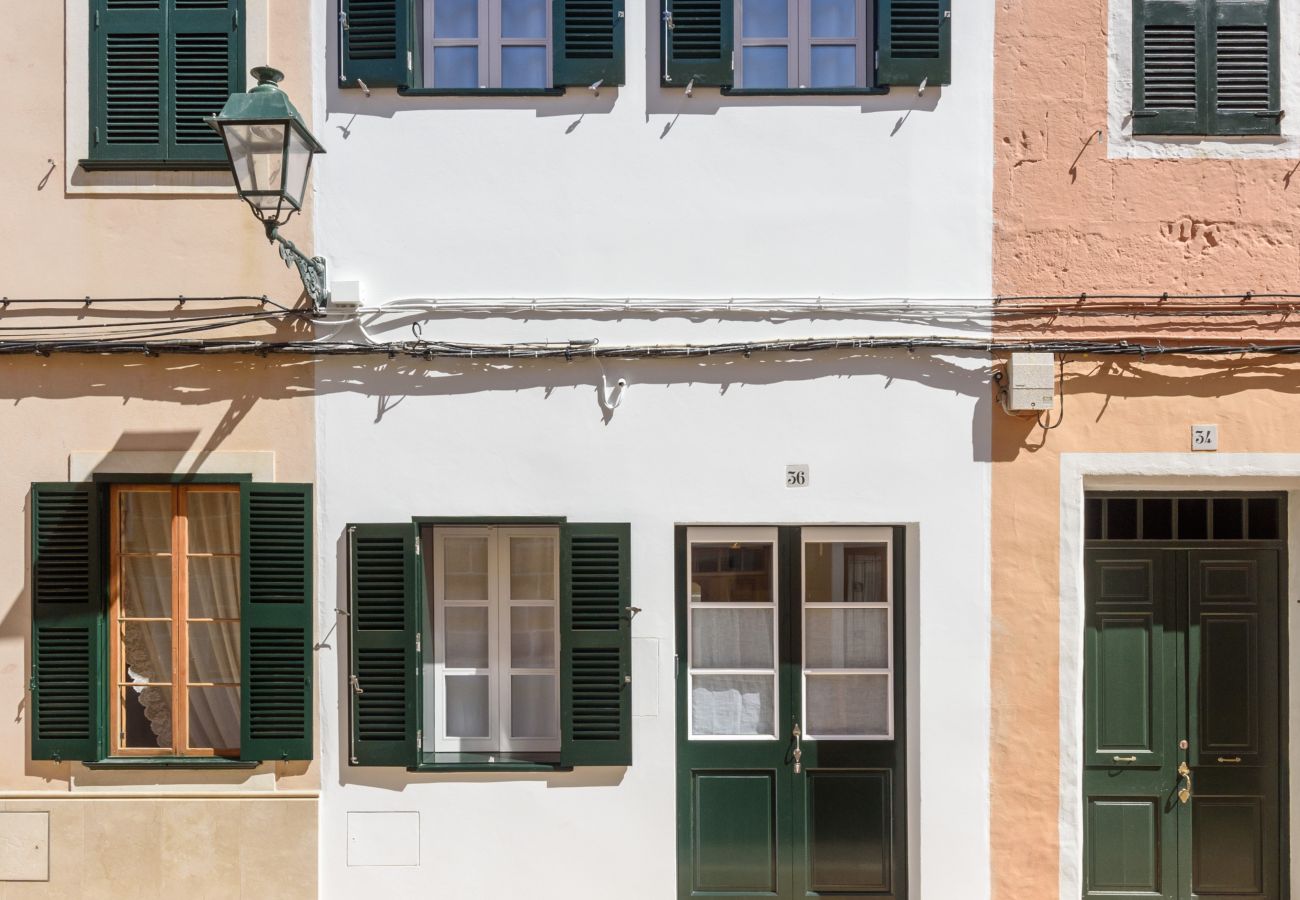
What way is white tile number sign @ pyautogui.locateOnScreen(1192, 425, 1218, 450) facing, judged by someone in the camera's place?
facing the viewer

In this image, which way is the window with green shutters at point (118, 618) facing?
toward the camera

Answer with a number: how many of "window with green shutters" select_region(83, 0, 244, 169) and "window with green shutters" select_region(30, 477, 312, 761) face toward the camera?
2

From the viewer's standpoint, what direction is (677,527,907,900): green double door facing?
toward the camera

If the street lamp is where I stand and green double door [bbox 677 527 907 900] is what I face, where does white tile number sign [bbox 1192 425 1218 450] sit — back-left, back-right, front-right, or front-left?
front-right

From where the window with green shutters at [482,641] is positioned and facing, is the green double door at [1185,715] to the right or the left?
on its left

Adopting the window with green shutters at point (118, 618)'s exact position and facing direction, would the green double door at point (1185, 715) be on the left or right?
on its left

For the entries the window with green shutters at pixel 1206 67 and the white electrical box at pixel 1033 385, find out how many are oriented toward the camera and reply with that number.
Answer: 2

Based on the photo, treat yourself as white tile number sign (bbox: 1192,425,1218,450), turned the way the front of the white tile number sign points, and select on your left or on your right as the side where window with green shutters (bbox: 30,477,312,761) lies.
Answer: on your right

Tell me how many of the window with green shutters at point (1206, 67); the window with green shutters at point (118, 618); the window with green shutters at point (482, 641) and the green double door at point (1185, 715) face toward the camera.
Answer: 4

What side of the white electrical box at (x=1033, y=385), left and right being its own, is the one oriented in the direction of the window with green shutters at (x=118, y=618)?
right

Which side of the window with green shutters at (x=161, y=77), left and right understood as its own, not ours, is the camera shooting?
front
